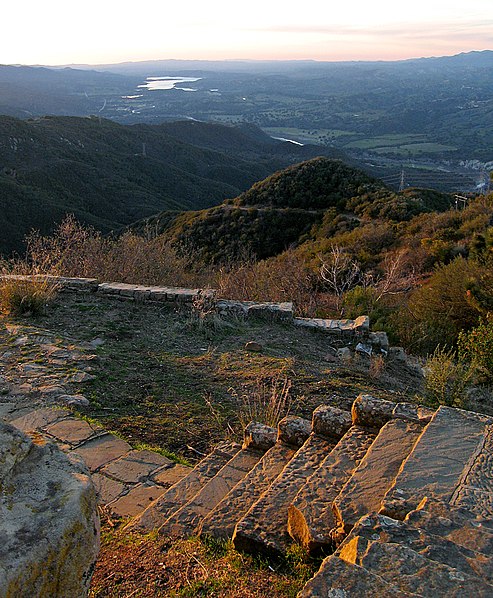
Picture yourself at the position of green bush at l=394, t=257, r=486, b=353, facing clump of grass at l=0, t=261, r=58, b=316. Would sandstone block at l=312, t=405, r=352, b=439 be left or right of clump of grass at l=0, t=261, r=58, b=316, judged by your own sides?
left

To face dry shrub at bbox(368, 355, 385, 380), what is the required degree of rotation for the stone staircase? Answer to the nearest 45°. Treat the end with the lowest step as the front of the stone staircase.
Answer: approximately 90° to its right

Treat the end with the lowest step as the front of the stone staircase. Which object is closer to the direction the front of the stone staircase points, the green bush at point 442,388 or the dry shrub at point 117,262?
the dry shrub

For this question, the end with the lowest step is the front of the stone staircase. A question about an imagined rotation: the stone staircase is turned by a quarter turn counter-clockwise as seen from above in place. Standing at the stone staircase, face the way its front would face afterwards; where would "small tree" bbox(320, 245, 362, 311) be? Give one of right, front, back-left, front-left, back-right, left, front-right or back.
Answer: back

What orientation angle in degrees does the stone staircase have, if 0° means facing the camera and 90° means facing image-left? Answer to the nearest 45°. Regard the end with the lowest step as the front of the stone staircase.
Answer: approximately 90°

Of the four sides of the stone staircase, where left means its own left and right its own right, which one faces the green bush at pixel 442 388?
right

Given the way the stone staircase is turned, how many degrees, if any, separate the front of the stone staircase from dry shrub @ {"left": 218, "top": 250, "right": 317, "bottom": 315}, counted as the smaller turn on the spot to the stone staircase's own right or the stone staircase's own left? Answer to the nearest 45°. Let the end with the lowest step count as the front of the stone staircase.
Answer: approximately 90° to the stone staircase's own right

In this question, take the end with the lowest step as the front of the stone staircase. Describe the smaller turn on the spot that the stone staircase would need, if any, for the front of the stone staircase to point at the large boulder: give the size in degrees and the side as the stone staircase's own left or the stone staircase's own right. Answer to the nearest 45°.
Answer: approximately 45° to the stone staircase's own left

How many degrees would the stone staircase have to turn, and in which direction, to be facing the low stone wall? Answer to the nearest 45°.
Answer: approximately 90° to its right

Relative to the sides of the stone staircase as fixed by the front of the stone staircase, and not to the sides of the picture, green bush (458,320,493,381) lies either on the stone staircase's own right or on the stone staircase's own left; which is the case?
on the stone staircase's own right
